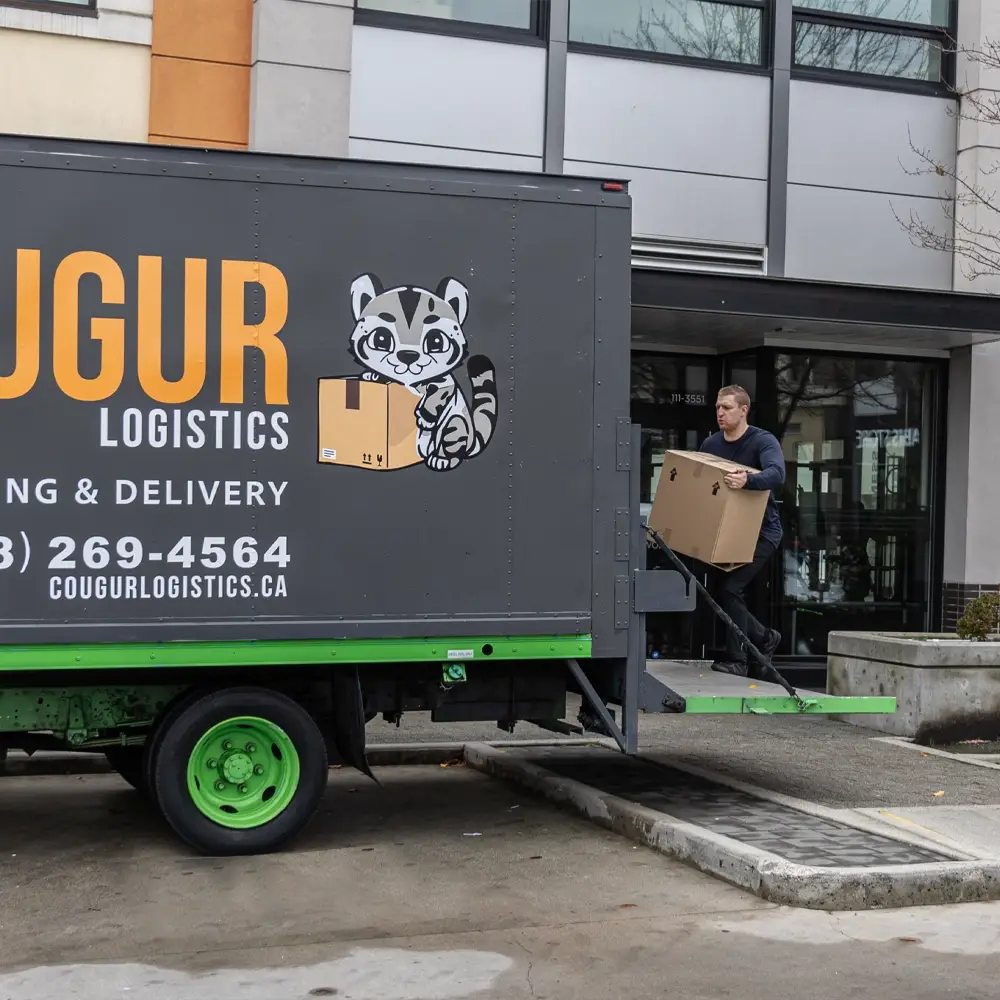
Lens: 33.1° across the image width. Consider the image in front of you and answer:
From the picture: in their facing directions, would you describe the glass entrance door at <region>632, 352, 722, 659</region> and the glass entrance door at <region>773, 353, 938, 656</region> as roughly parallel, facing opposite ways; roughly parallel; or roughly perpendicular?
roughly parallel

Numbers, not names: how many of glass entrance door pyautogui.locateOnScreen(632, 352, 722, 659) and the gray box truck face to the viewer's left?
1

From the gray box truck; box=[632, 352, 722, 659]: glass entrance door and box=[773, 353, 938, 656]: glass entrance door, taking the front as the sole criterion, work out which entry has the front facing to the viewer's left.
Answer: the gray box truck

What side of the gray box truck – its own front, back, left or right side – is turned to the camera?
left

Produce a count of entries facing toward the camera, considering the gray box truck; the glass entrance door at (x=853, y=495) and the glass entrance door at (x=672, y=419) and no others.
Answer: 2

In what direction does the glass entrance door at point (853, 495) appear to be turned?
toward the camera

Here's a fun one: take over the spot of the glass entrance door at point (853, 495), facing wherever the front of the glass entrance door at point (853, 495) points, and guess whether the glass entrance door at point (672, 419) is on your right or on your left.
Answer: on your right

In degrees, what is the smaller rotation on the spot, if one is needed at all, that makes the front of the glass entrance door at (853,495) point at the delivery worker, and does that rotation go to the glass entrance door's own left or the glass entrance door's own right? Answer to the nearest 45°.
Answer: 0° — it already faces them

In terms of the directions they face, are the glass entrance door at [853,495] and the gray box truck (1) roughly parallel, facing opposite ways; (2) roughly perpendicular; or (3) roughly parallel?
roughly perpendicular
